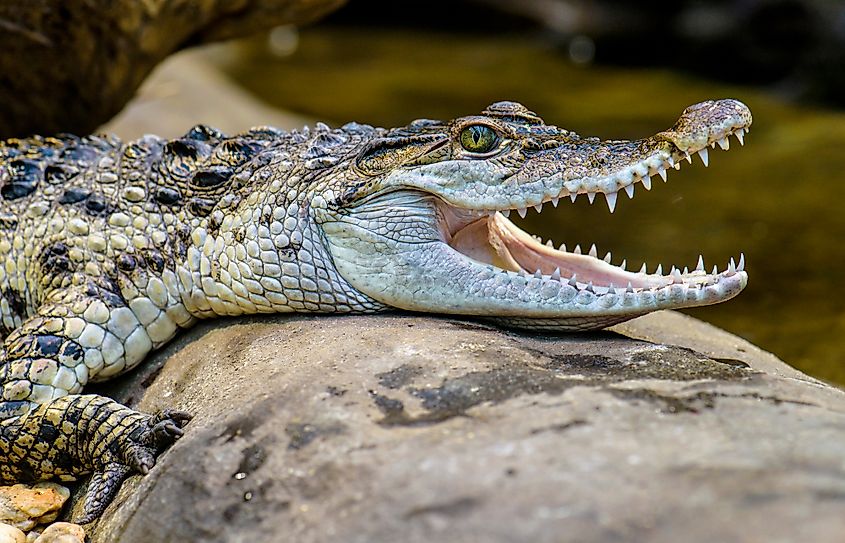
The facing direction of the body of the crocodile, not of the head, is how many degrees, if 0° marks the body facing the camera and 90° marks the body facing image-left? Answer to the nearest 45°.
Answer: approximately 270°
